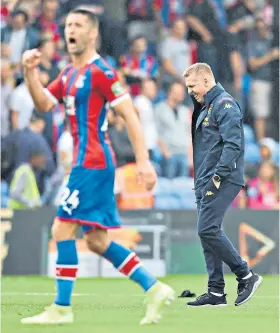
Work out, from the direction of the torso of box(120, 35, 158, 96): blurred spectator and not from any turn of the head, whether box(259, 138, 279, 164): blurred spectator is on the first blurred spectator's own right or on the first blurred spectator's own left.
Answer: on the first blurred spectator's own left

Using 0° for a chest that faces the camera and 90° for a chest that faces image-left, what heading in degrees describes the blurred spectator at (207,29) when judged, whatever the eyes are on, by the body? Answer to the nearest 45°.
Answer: approximately 0°

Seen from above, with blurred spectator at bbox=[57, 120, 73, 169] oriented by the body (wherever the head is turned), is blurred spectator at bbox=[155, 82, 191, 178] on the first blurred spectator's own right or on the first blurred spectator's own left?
on the first blurred spectator's own left

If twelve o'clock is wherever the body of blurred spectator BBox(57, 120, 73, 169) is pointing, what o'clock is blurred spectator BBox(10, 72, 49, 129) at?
blurred spectator BBox(10, 72, 49, 129) is roughly at 4 o'clock from blurred spectator BBox(57, 120, 73, 169).

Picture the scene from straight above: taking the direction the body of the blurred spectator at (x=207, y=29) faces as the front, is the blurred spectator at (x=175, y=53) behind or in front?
in front
